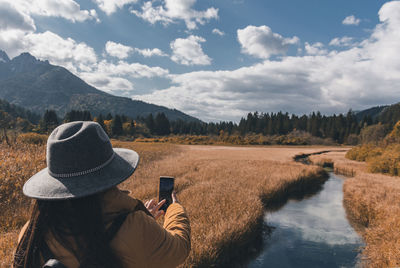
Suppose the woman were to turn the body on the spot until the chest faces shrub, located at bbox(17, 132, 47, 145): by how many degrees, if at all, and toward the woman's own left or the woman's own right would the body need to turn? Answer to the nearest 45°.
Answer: approximately 45° to the woman's own left

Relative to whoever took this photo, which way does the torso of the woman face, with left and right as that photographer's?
facing away from the viewer and to the right of the viewer

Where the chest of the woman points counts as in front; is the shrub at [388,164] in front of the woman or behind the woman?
in front
